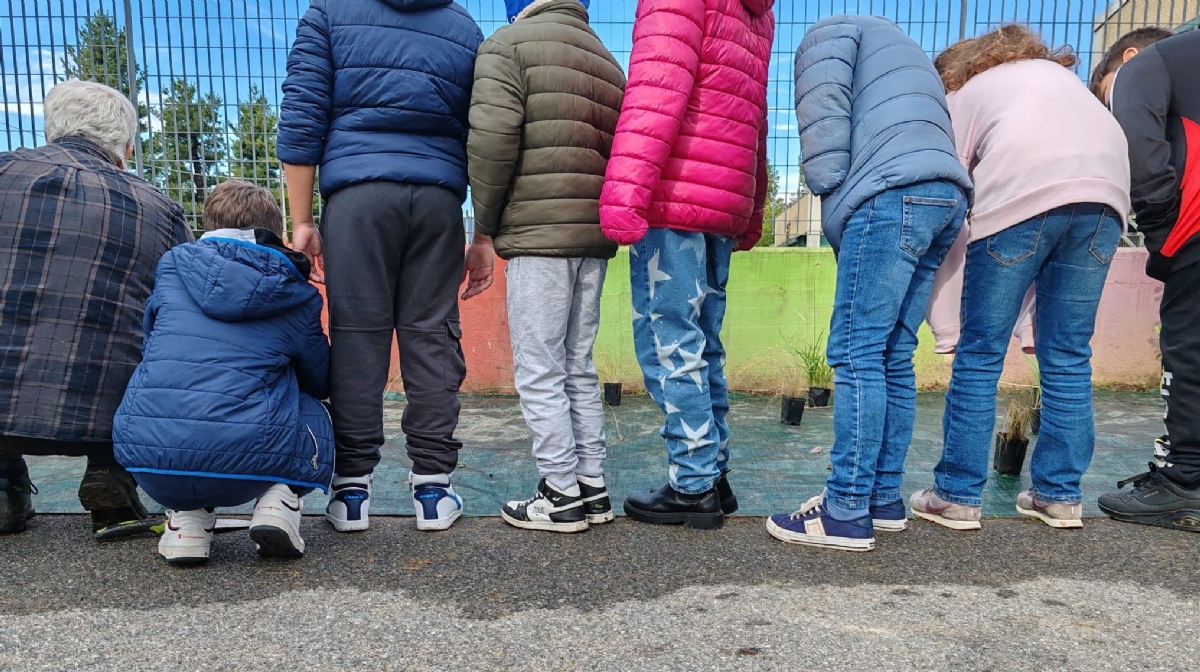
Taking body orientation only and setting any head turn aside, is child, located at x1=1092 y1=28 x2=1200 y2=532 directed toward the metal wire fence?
yes

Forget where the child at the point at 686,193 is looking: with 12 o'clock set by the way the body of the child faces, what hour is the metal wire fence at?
The metal wire fence is roughly at 12 o'clock from the child.

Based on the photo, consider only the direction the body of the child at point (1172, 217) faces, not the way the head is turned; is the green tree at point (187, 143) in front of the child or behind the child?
in front

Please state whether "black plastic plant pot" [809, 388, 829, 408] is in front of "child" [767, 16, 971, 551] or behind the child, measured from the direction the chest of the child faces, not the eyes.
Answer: in front

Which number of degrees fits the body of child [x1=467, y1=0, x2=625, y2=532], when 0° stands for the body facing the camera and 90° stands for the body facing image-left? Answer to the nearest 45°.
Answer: approximately 135°

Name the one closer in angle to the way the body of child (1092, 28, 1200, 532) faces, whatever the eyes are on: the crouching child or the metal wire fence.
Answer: the metal wire fence

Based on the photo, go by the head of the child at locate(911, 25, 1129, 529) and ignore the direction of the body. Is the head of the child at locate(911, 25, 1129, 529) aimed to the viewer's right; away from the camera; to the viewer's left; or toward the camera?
away from the camera

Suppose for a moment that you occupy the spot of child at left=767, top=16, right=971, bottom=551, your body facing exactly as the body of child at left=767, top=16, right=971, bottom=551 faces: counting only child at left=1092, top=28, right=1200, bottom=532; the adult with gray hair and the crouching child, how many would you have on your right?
1

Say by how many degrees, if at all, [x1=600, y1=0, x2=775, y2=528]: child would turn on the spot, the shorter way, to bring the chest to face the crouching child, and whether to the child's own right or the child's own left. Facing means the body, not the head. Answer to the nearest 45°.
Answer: approximately 45° to the child's own left

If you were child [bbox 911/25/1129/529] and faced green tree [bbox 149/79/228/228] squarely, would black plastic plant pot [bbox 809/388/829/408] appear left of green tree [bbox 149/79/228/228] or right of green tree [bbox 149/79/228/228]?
right

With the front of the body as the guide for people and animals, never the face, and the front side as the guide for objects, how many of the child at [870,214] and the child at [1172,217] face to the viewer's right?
0

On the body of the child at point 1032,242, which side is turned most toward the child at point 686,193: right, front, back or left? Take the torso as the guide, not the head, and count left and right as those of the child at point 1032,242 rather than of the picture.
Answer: left

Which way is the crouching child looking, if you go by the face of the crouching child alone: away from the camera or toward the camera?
away from the camera

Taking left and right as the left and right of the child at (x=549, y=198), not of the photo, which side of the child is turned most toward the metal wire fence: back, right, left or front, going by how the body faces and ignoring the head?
front
